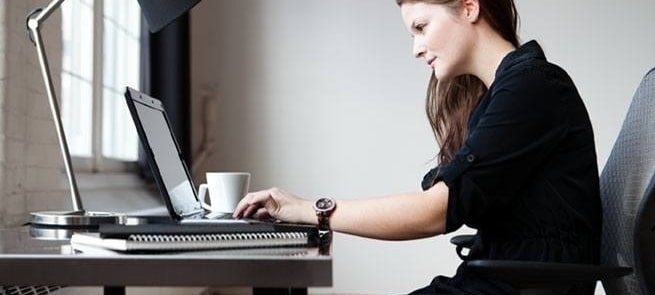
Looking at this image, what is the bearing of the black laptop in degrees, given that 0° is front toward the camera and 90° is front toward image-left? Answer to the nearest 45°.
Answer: approximately 270°

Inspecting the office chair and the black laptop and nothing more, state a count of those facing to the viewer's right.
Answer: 1

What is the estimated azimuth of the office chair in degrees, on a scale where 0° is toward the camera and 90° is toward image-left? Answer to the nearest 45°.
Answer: approximately 90°

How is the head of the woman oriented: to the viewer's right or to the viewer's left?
to the viewer's left

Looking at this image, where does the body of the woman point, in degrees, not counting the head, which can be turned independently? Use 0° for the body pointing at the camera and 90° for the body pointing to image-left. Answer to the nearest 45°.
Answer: approximately 90°

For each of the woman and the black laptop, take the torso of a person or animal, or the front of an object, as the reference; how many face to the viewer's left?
1
